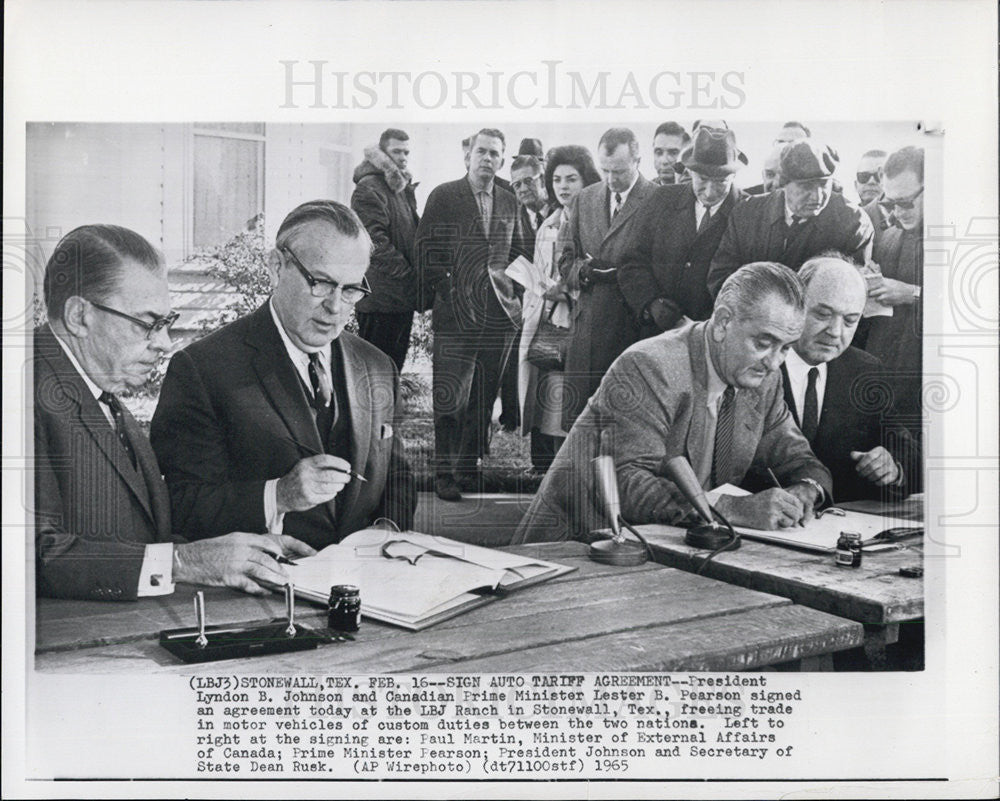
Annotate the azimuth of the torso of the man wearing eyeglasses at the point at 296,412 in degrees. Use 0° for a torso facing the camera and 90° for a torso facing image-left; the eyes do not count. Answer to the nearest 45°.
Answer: approximately 315°

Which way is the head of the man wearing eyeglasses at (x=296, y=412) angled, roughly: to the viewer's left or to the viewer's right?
to the viewer's right

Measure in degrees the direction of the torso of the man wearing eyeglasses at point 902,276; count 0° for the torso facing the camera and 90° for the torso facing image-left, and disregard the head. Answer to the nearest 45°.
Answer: approximately 45°

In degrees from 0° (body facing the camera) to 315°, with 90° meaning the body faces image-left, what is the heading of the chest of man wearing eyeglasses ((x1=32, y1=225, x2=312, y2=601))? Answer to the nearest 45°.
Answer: approximately 270°

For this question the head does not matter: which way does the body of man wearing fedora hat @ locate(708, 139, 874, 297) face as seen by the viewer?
toward the camera

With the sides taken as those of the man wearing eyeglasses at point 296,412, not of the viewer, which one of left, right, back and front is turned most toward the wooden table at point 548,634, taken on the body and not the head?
front

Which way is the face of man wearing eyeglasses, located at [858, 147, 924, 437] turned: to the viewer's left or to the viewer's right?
to the viewer's left
